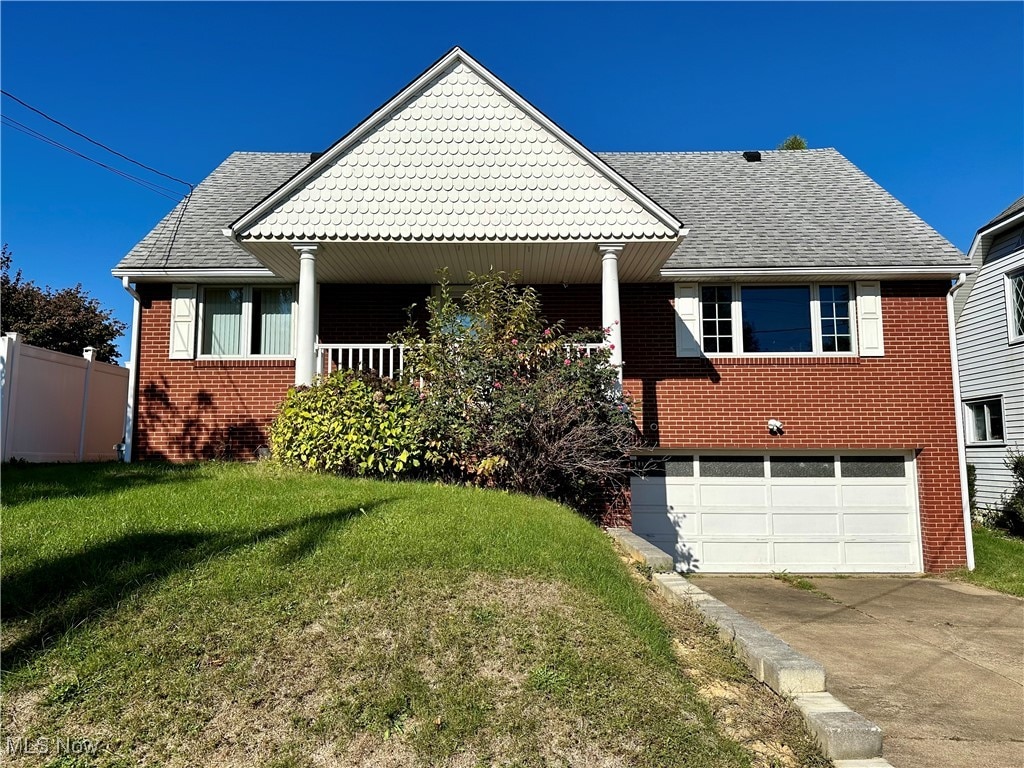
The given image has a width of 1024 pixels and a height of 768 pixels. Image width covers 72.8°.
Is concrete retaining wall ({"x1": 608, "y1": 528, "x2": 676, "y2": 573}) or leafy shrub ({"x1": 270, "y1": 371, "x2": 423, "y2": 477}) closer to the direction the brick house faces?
the concrete retaining wall

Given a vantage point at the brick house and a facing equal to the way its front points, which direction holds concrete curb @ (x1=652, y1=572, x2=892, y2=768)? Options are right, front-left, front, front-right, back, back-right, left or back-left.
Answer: front

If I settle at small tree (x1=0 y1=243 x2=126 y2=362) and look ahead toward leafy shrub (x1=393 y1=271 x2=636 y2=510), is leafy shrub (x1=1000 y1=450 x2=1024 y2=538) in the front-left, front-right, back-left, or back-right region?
front-left

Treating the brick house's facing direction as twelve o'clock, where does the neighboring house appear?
The neighboring house is roughly at 8 o'clock from the brick house.

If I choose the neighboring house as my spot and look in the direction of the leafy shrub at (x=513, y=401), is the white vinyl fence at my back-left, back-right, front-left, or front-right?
front-right

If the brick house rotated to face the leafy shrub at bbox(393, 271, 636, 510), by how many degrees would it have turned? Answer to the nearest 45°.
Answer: approximately 45° to its right

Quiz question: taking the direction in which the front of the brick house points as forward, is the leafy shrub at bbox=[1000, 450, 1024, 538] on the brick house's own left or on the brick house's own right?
on the brick house's own left

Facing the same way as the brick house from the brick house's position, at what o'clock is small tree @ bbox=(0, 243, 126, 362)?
The small tree is roughly at 4 o'clock from the brick house.

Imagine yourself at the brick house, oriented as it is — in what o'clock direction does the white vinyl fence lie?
The white vinyl fence is roughly at 3 o'clock from the brick house.

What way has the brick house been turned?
toward the camera

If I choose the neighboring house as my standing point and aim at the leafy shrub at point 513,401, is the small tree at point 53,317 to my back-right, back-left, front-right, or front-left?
front-right
